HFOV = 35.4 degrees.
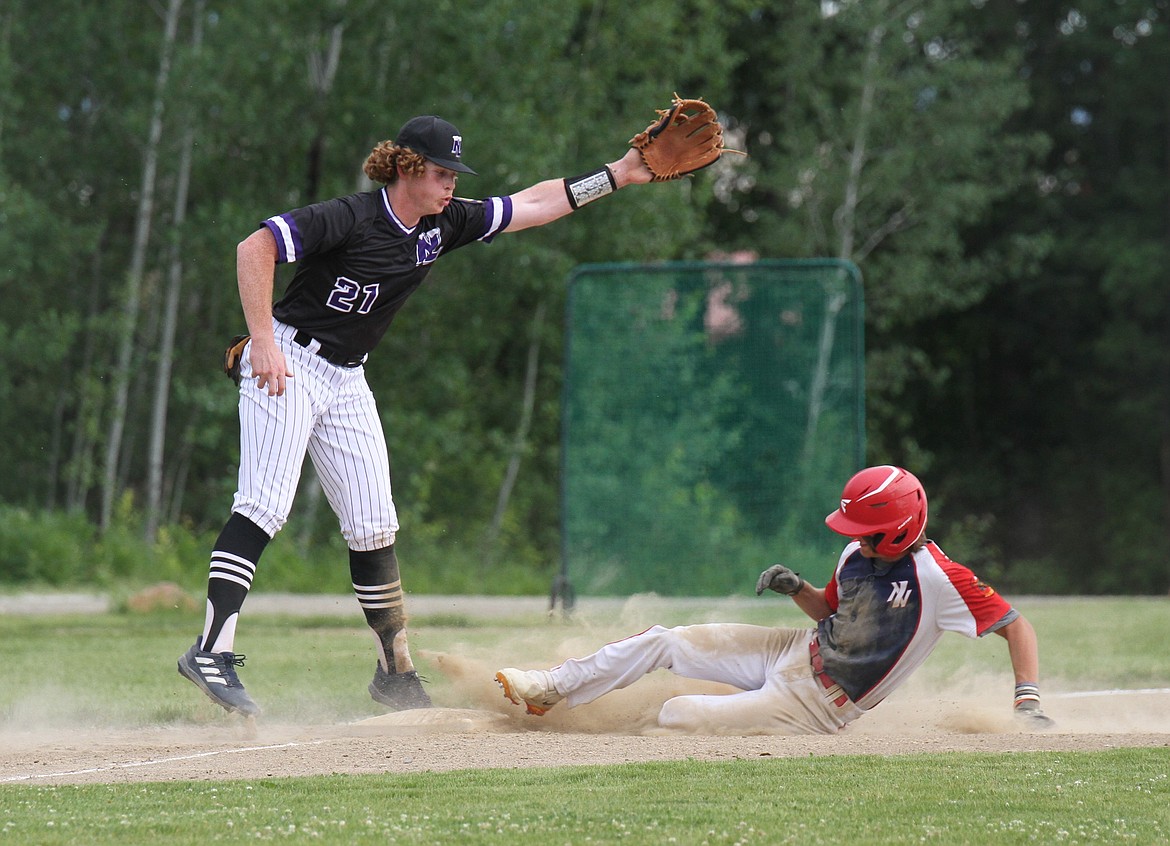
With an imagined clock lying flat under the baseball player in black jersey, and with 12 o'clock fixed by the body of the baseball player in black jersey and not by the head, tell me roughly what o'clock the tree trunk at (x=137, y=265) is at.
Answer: The tree trunk is roughly at 7 o'clock from the baseball player in black jersey.

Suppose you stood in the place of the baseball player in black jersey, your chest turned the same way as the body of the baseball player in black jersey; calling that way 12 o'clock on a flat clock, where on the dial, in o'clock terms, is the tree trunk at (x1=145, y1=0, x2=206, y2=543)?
The tree trunk is roughly at 7 o'clock from the baseball player in black jersey.

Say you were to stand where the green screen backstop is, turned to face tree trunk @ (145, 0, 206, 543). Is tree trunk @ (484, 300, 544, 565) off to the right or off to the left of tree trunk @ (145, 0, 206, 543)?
right

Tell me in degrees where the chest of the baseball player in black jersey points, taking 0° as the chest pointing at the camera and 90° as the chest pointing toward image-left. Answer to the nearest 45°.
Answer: approximately 315°

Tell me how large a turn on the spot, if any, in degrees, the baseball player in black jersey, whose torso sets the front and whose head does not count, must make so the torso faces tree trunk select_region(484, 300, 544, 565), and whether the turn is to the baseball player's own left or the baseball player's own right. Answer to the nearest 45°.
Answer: approximately 135° to the baseball player's own left

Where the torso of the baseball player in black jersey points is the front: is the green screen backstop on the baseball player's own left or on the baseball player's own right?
on the baseball player's own left
